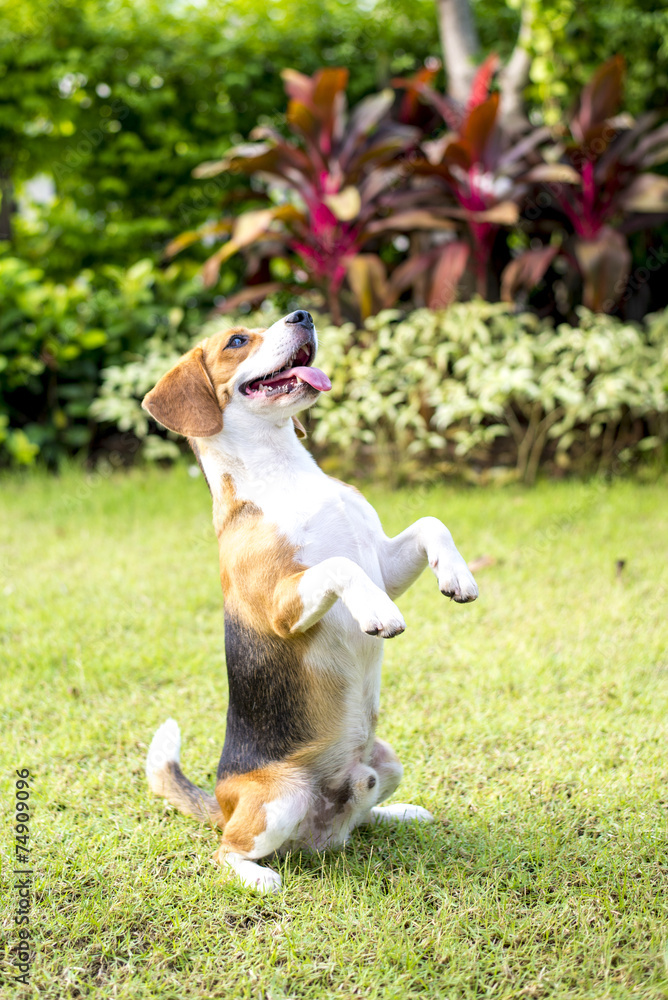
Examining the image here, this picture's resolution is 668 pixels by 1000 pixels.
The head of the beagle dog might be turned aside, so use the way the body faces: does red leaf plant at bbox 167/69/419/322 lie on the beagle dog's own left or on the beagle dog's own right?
on the beagle dog's own left

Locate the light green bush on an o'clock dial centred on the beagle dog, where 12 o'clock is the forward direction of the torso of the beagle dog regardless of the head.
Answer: The light green bush is roughly at 8 o'clock from the beagle dog.

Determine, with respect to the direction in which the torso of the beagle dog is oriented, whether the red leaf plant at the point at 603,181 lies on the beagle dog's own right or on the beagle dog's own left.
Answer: on the beagle dog's own left

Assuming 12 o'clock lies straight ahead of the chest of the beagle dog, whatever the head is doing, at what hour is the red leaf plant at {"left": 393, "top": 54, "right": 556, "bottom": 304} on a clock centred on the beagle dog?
The red leaf plant is roughly at 8 o'clock from the beagle dog.

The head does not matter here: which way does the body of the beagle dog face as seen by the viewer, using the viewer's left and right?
facing the viewer and to the right of the viewer

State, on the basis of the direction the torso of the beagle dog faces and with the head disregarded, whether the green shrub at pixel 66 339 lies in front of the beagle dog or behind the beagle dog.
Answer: behind
